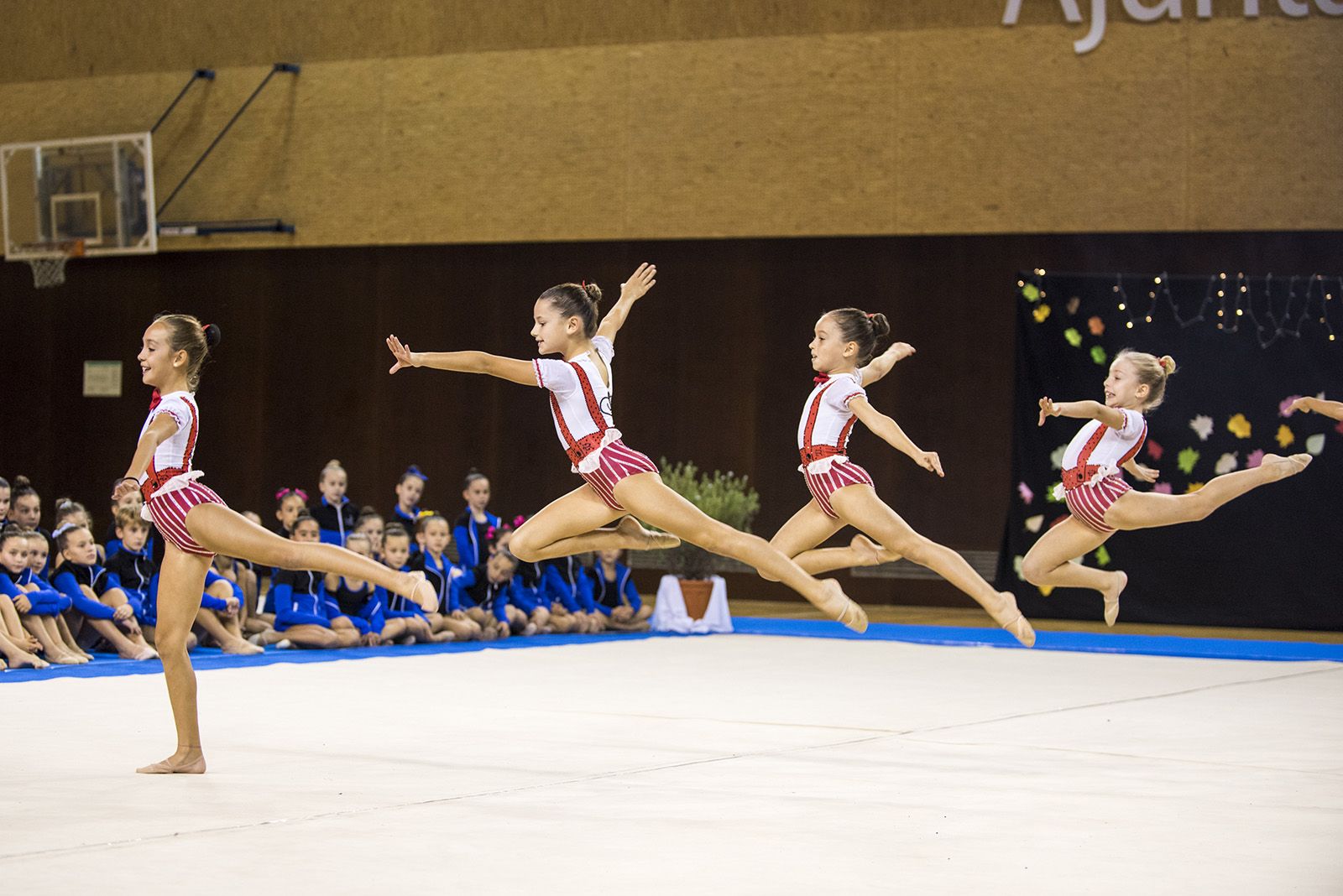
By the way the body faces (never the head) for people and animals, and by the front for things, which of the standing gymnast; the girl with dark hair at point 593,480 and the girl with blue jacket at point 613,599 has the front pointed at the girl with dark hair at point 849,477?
the girl with blue jacket at point 613,599

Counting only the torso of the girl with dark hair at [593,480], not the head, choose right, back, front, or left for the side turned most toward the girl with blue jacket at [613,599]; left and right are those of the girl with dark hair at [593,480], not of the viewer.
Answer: right

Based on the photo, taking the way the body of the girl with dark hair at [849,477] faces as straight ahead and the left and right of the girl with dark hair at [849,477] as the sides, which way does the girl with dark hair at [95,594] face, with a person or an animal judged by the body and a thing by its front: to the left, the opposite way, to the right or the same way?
the opposite way

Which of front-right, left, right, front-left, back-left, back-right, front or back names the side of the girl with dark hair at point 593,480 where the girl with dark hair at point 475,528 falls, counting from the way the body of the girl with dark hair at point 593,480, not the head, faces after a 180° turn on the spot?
left

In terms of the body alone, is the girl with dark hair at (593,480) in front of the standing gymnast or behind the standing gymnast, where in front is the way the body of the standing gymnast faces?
behind

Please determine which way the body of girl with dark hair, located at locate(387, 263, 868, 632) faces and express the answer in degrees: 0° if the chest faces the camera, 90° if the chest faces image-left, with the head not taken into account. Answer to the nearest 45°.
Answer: approximately 90°

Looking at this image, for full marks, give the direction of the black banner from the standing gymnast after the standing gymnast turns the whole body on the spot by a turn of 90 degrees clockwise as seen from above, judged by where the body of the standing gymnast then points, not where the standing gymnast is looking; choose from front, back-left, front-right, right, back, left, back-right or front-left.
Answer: front-right

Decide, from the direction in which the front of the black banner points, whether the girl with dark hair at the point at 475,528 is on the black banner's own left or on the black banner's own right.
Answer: on the black banner's own right

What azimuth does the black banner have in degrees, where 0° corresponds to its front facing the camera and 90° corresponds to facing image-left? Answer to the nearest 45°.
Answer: approximately 0°

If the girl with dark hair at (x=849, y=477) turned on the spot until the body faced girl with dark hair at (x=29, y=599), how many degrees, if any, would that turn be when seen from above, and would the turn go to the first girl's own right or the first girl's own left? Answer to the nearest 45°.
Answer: approximately 45° to the first girl's own right

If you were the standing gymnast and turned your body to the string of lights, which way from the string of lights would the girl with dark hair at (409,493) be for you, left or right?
left

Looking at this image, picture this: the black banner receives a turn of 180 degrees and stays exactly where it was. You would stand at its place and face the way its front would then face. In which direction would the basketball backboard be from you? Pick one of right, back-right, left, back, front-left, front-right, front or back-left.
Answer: left
